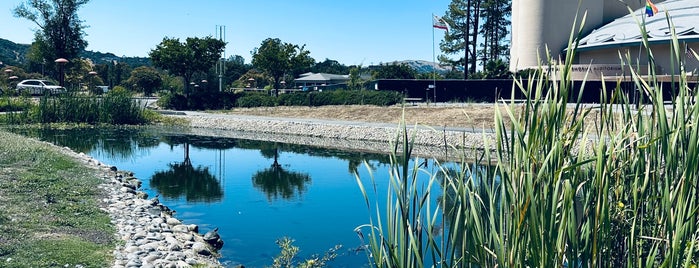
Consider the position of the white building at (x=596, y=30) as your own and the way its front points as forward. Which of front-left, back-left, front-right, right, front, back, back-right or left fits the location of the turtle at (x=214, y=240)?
front

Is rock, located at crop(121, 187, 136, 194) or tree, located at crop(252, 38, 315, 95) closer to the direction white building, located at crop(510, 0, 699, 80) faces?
the rock

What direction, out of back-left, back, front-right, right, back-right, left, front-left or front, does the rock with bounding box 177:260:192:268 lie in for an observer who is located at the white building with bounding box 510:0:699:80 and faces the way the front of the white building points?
front

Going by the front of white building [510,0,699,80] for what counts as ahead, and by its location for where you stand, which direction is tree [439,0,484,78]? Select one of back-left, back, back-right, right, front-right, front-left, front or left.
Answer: back-right

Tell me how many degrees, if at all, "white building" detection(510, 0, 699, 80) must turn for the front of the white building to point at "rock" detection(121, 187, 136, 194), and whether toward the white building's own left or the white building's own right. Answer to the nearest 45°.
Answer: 0° — it already faces it

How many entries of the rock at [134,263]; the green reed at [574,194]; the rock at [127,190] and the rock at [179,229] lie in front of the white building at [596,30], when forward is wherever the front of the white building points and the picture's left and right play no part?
4

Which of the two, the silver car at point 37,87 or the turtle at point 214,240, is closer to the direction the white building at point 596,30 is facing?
the turtle

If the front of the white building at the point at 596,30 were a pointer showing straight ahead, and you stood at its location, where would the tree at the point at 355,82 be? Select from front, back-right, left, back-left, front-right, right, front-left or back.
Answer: right

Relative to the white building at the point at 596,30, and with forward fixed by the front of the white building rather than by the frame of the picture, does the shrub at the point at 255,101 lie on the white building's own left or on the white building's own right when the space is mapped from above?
on the white building's own right

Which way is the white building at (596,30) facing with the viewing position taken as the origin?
facing the viewer

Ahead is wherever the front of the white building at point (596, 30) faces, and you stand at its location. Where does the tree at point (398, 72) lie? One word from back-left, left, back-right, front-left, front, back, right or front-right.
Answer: right

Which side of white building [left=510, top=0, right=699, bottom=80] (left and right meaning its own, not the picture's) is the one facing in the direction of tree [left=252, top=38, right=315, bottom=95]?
right

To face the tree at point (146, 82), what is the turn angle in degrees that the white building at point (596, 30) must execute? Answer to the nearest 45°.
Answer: approximately 90° to its right

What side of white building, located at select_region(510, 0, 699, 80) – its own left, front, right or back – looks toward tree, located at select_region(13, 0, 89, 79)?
right

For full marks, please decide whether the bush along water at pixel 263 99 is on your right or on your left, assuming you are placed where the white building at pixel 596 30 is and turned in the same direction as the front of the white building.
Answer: on your right
